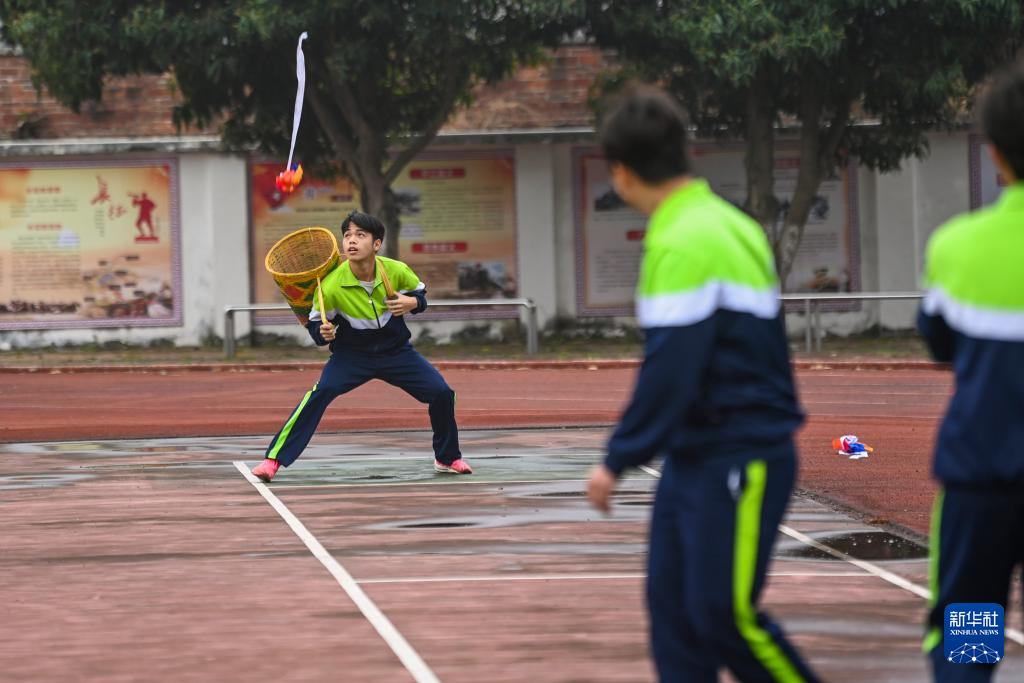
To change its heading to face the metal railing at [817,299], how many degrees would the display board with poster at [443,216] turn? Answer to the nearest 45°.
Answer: approximately 45° to its left

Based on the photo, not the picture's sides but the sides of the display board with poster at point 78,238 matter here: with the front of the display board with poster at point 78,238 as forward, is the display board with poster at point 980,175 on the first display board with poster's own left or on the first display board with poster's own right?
on the first display board with poster's own left

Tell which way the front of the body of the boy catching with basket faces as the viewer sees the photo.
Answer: toward the camera

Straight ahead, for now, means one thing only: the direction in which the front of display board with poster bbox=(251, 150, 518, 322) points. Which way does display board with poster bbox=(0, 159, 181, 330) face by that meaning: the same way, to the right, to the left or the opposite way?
the same way

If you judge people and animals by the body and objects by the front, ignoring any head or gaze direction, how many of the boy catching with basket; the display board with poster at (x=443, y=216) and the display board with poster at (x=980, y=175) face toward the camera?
3

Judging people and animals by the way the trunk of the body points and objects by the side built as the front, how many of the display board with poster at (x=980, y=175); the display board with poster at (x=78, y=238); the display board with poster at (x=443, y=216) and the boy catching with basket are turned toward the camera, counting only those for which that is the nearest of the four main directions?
4

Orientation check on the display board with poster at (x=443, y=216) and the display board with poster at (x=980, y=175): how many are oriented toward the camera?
2

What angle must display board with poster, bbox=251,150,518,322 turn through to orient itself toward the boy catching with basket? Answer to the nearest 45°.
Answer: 0° — it already faces them

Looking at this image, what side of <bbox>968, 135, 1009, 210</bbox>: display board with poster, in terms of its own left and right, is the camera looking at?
front

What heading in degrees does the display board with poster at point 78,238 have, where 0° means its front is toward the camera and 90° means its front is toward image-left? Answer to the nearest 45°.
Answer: approximately 0°

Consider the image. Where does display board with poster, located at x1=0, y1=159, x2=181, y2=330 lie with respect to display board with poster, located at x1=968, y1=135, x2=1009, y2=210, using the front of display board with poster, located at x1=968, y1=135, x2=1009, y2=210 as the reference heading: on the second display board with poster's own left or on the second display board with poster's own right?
on the second display board with poster's own right

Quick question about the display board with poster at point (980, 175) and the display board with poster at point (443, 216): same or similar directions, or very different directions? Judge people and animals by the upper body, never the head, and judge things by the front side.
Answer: same or similar directions

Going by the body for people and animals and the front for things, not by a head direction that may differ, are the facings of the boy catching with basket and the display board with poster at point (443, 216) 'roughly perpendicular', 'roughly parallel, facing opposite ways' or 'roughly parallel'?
roughly parallel

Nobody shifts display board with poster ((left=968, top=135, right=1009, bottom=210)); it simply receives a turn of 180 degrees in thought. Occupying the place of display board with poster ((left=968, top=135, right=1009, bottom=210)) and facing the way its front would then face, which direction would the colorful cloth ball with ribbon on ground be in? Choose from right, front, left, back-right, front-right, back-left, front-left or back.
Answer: back

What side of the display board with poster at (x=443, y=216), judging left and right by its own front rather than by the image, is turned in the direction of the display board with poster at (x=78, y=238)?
right

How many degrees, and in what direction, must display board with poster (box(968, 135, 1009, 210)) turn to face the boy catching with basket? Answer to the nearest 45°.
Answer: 0° — it already faces them

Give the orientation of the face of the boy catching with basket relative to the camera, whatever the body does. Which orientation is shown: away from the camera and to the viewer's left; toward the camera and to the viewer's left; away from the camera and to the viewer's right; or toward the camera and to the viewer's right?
toward the camera and to the viewer's left

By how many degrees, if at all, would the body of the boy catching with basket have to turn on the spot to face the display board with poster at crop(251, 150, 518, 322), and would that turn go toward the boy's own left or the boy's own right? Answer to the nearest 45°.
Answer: approximately 180°

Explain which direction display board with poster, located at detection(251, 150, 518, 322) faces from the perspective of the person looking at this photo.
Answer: facing the viewer

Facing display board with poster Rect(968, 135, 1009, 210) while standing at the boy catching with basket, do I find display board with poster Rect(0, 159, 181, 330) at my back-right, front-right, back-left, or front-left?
front-left
